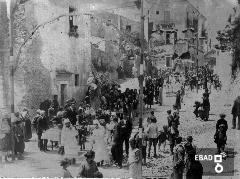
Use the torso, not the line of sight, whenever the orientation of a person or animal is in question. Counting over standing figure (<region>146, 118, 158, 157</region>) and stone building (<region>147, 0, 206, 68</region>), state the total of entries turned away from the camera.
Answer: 1

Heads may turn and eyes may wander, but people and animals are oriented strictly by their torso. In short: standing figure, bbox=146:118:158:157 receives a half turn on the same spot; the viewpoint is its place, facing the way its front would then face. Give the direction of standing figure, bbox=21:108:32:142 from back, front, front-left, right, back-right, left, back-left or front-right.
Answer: right

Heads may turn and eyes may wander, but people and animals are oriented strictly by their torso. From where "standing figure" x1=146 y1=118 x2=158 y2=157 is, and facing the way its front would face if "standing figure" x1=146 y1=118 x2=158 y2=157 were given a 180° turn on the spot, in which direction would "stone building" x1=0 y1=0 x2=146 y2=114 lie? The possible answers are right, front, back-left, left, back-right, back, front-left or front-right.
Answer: right

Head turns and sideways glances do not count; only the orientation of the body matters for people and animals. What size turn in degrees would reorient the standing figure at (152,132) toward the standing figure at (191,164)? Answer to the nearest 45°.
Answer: approximately 90° to its right

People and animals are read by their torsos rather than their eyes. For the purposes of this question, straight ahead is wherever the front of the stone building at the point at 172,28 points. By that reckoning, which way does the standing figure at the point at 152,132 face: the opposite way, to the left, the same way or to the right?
the opposite way

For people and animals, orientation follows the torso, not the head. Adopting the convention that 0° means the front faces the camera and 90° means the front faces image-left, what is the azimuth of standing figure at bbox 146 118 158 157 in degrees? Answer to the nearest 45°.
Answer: approximately 180°

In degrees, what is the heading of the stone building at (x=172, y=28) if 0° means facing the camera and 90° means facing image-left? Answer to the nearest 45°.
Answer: approximately 0°
